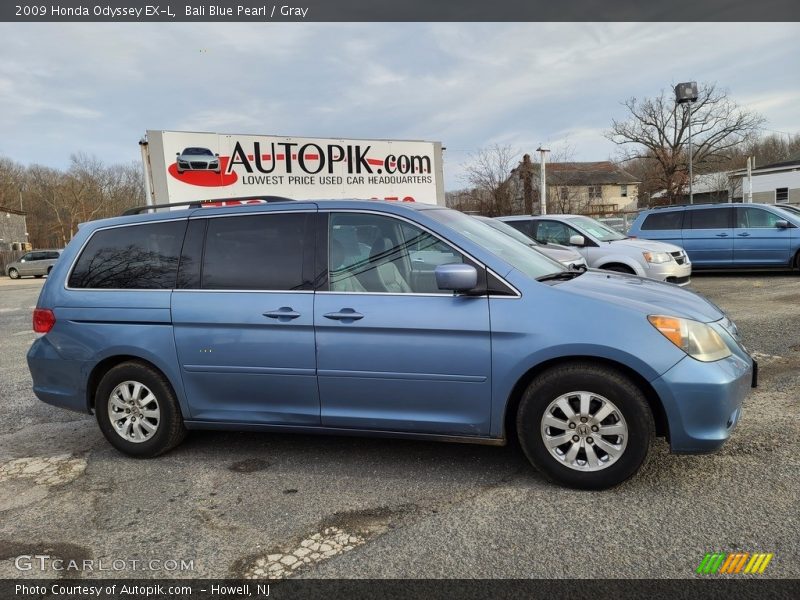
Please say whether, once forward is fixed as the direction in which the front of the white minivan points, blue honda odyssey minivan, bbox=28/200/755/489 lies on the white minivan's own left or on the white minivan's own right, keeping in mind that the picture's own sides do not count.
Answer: on the white minivan's own right

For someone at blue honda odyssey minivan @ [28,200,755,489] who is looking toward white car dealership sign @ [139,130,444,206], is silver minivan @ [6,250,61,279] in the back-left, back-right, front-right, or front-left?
front-left

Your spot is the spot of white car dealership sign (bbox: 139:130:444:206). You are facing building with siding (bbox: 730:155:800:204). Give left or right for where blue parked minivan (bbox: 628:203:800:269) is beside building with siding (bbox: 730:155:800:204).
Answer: right

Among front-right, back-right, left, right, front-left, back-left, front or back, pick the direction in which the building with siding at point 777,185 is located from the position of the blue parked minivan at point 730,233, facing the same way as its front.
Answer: left

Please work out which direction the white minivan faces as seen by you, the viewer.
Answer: facing the viewer and to the right of the viewer

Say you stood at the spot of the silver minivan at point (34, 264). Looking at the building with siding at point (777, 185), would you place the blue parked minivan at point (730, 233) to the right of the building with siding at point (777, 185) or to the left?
right

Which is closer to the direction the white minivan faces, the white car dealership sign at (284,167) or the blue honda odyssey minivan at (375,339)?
the blue honda odyssey minivan

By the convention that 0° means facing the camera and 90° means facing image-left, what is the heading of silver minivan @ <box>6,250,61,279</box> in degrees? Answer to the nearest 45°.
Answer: approximately 90°

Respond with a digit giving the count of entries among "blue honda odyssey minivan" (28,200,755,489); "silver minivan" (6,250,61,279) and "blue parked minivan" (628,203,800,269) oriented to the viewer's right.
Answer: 2

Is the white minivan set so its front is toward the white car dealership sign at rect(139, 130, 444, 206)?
no

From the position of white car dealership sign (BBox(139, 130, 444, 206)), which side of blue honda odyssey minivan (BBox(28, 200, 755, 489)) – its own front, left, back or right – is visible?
left

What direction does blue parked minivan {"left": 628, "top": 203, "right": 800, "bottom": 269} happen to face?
to the viewer's right

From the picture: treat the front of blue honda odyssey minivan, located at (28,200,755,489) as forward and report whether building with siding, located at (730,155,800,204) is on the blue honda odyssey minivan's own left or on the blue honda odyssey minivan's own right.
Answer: on the blue honda odyssey minivan's own left

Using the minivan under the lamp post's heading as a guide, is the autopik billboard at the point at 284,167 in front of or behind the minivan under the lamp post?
behind
